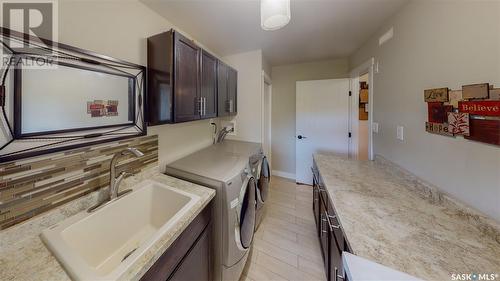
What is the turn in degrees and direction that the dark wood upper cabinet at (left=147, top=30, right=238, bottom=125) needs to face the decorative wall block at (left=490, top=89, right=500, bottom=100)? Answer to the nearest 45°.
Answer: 0° — it already faces it

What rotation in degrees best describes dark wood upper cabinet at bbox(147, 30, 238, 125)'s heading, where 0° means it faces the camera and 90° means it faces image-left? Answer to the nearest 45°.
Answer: approximately 315°
